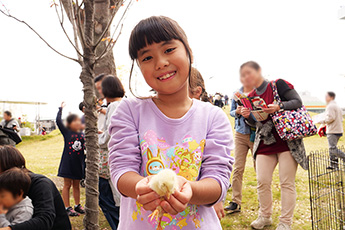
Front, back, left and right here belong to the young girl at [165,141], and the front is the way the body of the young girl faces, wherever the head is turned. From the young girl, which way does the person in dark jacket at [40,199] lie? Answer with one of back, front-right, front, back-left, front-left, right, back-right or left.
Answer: back-right

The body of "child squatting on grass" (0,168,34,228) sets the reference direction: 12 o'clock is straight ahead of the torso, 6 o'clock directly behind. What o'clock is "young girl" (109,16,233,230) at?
The young girl is roughly at 8 o'clock from the child squatting on grass.

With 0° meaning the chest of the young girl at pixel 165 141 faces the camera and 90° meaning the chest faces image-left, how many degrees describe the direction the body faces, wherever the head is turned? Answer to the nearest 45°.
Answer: approximately 0°
